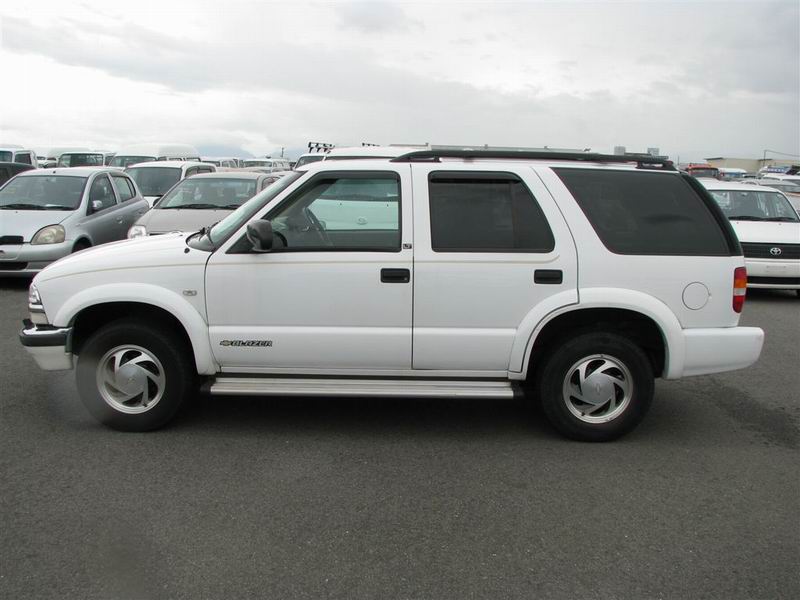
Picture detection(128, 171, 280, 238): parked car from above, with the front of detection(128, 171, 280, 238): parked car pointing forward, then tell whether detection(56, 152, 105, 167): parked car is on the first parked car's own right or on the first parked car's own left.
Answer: on the first parked car's own right

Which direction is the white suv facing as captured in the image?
to the viewer's left

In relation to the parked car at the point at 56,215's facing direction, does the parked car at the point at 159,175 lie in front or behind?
behind

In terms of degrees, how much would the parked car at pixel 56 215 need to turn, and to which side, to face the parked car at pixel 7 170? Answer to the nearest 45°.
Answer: approximately 135° to its right

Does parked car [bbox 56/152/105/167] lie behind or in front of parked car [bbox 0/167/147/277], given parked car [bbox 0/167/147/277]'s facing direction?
behind

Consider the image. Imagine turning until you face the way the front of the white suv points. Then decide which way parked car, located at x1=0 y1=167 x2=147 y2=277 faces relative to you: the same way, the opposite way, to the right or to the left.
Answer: to the left

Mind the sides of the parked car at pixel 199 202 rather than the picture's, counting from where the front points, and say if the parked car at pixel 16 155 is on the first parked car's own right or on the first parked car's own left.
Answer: on the first parked car's own right

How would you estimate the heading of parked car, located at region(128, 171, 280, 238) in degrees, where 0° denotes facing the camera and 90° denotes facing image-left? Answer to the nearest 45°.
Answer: approximately 45°

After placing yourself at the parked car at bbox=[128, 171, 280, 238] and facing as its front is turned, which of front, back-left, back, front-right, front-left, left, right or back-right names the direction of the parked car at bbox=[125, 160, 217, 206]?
back-right

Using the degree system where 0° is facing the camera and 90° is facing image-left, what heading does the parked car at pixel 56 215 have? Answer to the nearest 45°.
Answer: approximately 45°
